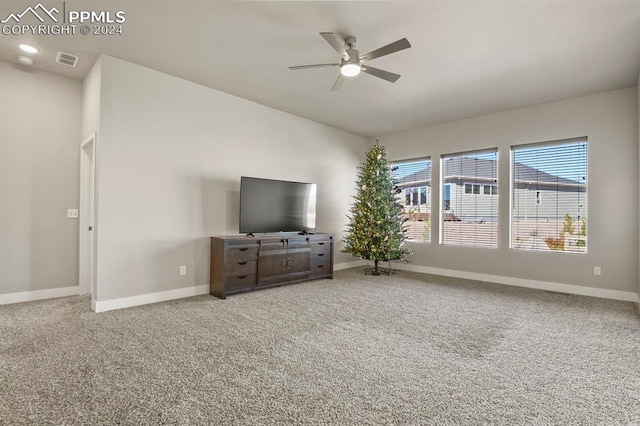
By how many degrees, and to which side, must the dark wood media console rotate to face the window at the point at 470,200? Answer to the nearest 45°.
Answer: approximately 45° to its left

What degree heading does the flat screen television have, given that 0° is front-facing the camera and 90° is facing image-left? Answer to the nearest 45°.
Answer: approximately 315°

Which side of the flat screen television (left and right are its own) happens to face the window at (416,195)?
left

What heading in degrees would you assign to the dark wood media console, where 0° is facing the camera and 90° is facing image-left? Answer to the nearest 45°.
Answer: approximately 315°

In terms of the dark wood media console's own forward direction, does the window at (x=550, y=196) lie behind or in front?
in front

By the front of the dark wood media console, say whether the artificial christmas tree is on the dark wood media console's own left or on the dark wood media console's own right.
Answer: on the dark wood media console's own left

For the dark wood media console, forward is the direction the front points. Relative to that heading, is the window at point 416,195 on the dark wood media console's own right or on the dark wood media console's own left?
on the dark wood media console's own left

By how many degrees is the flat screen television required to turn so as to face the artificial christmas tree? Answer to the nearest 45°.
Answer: approximately 90° to its left

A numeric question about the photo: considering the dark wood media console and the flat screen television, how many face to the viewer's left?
0

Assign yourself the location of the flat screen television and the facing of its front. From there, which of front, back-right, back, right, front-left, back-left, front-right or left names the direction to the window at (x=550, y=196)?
front-left

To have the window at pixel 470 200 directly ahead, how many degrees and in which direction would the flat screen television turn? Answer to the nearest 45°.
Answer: approximately 45° to its left
